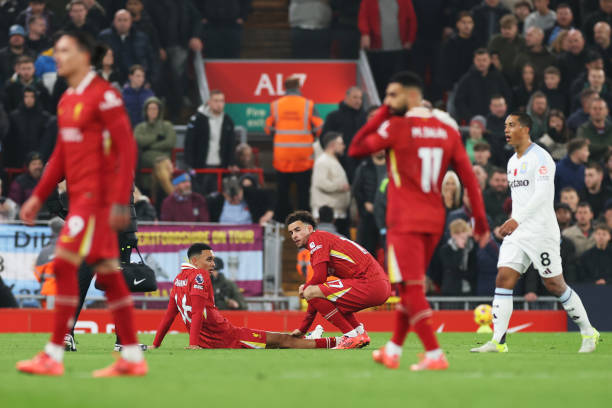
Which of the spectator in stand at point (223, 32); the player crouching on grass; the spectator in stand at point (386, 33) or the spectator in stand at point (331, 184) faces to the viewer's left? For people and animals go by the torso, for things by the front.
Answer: the player crouching on grass

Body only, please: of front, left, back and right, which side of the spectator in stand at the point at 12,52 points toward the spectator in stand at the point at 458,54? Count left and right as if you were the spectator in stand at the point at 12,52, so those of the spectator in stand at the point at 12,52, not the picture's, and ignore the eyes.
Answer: left

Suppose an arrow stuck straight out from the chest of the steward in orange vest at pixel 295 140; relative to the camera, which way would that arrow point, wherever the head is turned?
away from the camera

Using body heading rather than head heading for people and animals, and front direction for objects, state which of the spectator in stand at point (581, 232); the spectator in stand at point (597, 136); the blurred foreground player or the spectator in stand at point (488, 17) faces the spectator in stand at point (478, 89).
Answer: the spectator in stand at point (488, 17)
